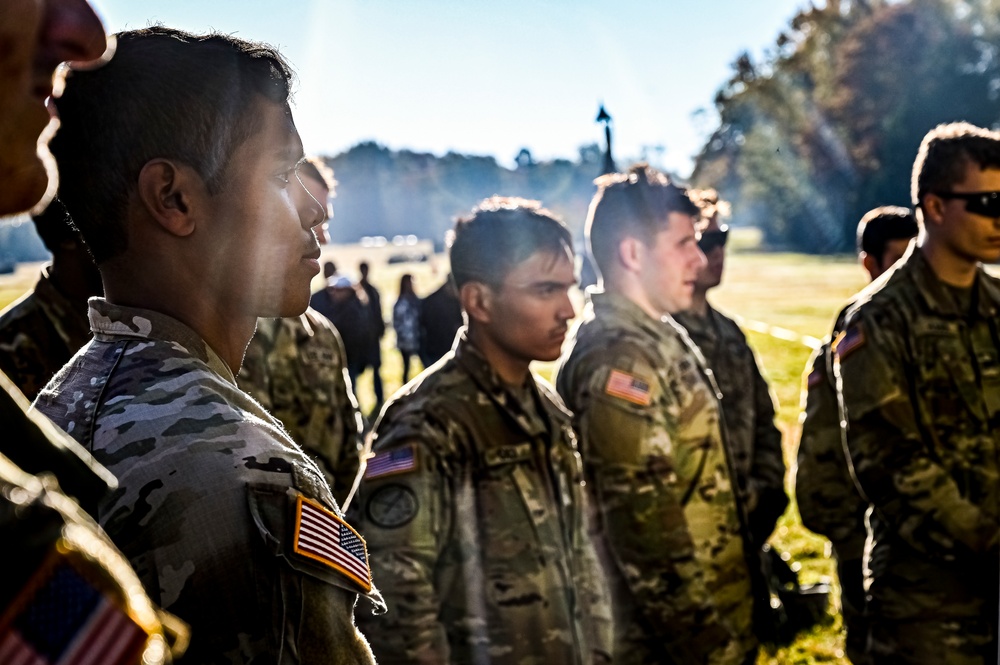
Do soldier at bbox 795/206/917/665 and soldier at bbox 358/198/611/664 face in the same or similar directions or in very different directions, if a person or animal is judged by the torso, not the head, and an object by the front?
same or similar directions

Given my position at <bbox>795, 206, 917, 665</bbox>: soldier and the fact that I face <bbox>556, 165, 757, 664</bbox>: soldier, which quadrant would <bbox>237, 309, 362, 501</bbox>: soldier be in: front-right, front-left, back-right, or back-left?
front-right

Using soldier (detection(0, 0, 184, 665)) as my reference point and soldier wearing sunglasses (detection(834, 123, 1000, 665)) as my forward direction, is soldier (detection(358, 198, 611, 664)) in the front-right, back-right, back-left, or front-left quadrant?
front-left

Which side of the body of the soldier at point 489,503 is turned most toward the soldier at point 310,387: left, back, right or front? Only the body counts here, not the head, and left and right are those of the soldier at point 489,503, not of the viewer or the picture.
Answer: back

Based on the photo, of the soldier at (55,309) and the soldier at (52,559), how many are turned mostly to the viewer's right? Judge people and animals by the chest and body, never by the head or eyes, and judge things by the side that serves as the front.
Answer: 2

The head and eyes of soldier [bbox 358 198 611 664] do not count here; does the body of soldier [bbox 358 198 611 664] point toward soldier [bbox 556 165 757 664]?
no

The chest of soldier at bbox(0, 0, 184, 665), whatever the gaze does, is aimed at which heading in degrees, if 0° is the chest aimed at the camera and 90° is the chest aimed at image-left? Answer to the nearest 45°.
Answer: approximately 270°

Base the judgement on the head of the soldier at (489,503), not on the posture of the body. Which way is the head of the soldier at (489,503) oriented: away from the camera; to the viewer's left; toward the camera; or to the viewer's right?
to the viewer's right

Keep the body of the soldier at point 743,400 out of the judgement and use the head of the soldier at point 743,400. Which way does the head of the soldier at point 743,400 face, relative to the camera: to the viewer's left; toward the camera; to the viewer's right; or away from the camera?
to the viewer's right

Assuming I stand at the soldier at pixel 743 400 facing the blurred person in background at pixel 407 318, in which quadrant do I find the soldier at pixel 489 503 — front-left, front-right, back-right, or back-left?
back-left

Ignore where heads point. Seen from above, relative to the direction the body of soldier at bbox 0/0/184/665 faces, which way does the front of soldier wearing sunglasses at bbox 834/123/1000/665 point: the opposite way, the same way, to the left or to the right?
to the right

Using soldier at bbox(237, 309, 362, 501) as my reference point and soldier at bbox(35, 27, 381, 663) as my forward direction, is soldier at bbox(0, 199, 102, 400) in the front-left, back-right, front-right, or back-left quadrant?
front-right

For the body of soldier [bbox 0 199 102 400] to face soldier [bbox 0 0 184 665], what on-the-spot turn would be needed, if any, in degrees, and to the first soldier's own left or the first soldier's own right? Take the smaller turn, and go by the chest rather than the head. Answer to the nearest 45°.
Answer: approximately 90° to the first soldier's own right

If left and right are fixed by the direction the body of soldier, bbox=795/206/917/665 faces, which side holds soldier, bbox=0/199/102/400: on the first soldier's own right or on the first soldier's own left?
on the first soldier's own right

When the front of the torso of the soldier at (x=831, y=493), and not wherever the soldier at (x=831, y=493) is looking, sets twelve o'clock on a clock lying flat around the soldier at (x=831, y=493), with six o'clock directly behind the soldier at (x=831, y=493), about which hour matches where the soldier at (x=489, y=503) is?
the soldier at (x=489, y=503) is roughly at 2 o'clock from the soldier at (x=831, y=493).

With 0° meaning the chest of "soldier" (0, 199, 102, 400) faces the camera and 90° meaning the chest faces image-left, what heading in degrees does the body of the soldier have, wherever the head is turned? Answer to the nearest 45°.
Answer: approximately 270°
